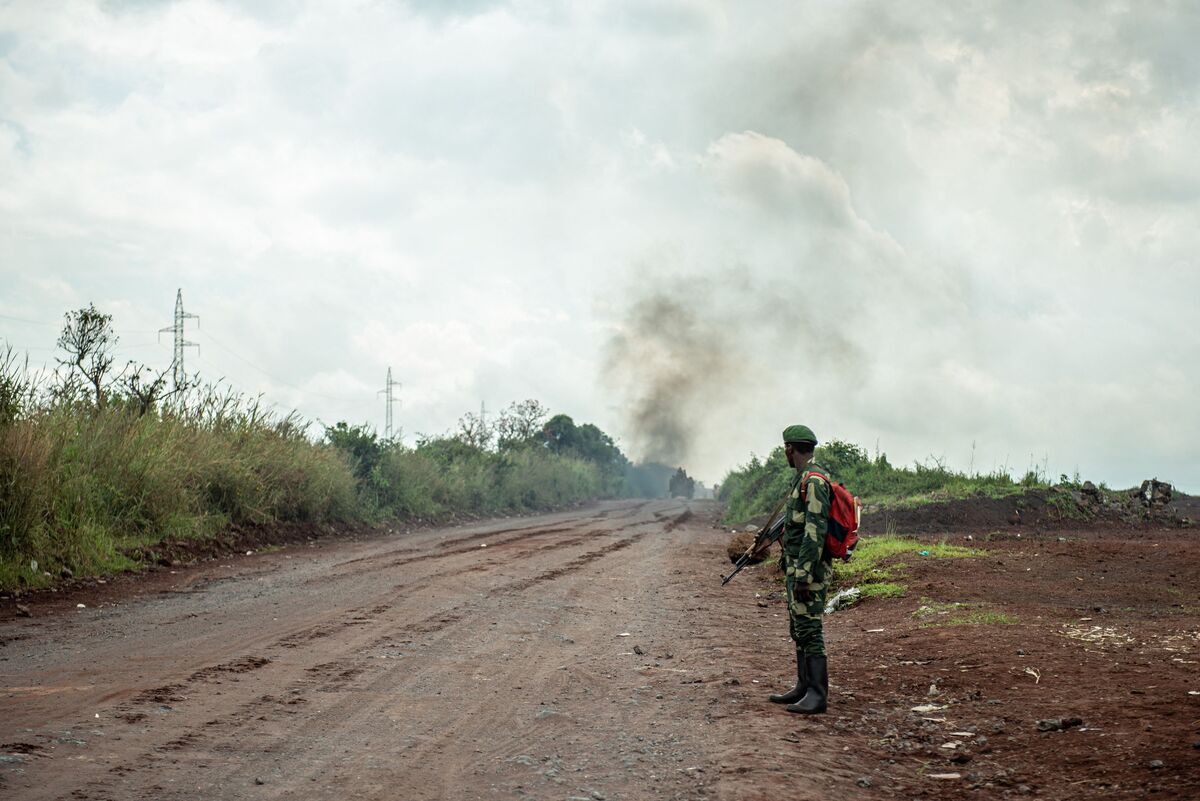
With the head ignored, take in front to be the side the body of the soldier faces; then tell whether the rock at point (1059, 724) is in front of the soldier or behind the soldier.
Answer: behind

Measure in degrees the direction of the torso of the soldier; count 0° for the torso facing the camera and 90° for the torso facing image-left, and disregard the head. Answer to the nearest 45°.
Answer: approximately 90°

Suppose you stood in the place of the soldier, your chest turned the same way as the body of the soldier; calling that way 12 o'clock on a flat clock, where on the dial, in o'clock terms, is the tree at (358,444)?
The tree is roughly at 2 o'clock from the soldier.

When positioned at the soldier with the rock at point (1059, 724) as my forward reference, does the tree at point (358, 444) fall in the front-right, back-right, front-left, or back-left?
back-left

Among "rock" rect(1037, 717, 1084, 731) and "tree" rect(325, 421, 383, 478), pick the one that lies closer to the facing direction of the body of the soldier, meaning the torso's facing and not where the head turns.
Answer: the tree

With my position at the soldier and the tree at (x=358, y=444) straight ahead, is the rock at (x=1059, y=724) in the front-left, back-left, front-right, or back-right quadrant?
back-right
